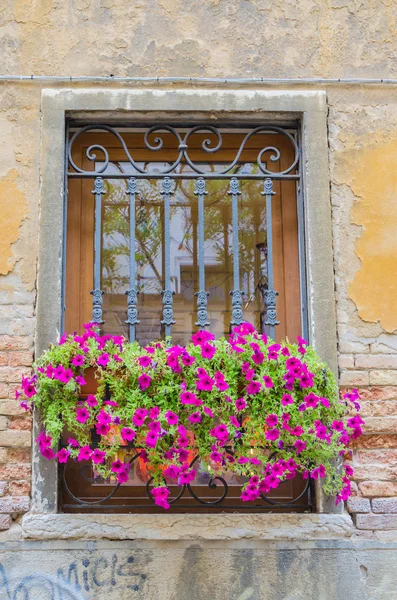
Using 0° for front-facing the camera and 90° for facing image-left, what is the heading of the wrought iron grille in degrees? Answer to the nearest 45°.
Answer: approximately 0°
